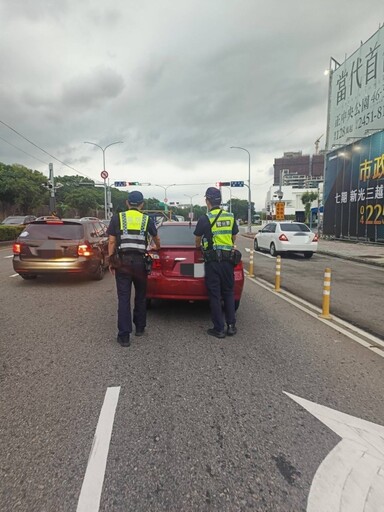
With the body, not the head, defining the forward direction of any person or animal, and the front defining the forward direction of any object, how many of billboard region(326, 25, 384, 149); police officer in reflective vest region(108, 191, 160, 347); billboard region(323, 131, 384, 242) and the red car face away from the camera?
2

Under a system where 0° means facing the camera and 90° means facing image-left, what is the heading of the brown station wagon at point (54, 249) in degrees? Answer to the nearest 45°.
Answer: approximately 180°

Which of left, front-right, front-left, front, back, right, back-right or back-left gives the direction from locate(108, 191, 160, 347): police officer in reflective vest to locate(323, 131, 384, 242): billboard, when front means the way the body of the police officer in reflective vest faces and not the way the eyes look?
front-right

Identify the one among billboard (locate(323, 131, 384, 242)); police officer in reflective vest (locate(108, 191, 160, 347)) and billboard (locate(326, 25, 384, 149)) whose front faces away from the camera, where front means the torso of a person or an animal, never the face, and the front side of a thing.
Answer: the police officer in reflective vest

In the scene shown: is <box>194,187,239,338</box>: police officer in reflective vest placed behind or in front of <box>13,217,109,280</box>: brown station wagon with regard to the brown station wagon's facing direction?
behind

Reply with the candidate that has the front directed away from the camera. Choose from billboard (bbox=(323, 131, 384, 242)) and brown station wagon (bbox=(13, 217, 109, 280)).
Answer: the brown station wagon

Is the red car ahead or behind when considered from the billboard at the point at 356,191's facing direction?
ahead

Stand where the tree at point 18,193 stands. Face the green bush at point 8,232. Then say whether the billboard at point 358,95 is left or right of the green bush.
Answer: left

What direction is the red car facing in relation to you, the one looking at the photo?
facing away from the viewer

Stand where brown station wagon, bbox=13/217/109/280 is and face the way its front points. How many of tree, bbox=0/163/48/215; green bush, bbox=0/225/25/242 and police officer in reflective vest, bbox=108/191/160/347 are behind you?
1

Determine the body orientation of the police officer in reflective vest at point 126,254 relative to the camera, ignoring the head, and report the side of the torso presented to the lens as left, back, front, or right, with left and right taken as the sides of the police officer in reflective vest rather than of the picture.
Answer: back

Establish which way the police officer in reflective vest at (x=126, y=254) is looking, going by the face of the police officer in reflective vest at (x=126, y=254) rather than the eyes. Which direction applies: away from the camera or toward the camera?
away from the camera
